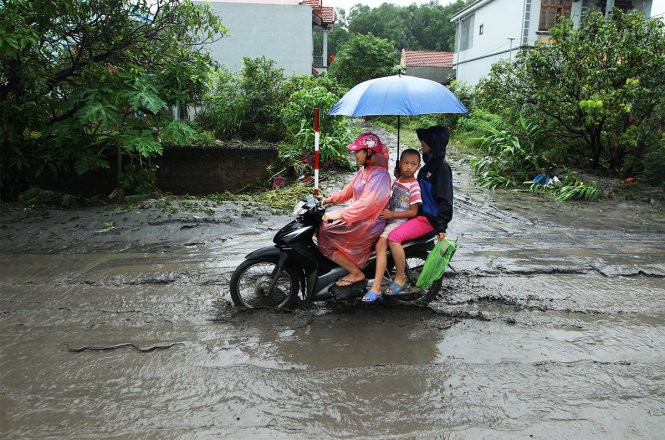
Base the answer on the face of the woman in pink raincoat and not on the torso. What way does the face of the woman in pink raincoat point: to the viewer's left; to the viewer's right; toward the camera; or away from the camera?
to the viewer's left

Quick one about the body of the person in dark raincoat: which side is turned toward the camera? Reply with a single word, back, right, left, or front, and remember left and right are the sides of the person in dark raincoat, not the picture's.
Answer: left

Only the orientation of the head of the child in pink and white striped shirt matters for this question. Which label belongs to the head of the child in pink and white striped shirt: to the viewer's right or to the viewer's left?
to the viewer's left

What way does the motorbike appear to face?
to the viewer's left

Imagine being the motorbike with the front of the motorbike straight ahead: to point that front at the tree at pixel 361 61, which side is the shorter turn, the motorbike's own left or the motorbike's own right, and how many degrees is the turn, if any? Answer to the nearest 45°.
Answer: approximately 90° to the motorbike's own right

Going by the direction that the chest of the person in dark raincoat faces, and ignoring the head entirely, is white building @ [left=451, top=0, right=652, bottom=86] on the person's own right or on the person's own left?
on the person's own right

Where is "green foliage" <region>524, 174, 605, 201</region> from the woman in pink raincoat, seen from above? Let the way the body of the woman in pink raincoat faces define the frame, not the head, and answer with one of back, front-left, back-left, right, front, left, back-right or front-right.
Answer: back-right

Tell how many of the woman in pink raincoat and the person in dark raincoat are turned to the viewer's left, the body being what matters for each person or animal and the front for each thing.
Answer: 2

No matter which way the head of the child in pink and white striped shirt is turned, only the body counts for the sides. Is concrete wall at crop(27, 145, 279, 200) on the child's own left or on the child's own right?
on the child's own right

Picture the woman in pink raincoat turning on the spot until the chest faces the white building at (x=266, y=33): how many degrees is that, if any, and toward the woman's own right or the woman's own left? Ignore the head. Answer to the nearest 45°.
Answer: approximately 90° to the woman's own right

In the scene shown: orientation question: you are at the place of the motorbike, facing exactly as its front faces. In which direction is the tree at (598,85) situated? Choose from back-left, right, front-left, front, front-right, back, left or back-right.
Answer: back-right

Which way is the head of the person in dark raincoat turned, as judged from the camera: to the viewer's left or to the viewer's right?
to the viewer's left

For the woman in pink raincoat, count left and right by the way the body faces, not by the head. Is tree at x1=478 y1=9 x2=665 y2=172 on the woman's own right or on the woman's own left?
on the woman's own right

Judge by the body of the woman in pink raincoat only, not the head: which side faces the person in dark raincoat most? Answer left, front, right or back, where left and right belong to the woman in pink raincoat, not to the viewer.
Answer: back

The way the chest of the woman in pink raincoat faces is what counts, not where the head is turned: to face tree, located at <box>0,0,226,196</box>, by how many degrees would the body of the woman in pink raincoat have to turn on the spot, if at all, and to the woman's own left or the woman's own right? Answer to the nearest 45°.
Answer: approximately 45° to the woman's own right

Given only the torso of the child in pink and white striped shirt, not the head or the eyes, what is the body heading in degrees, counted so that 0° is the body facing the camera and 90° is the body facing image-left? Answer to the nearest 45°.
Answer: approximately 45°
